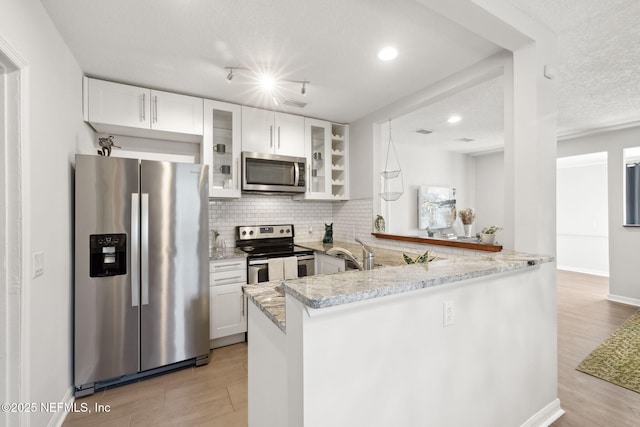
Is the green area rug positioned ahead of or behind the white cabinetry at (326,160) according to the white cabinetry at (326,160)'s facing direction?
ahead

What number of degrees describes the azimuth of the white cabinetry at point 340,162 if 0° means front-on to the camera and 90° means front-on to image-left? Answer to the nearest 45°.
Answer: approximately 315°

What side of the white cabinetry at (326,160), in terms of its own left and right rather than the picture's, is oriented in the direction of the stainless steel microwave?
right

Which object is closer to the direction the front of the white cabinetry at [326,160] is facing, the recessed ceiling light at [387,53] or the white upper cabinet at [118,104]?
the recessed ceiling light

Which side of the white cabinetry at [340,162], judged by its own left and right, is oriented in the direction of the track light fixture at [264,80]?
right

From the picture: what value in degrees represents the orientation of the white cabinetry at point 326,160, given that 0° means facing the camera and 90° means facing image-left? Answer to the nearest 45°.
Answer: approximately 315°

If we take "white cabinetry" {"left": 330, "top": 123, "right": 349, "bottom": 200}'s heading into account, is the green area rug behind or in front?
in front
